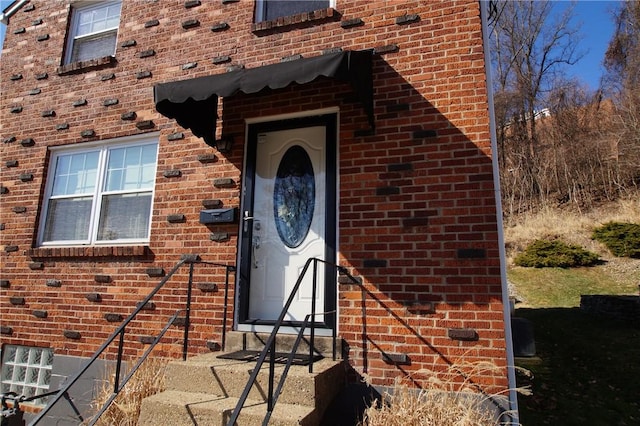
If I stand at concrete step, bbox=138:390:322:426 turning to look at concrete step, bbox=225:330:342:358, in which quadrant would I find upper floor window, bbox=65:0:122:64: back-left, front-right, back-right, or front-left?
front-left

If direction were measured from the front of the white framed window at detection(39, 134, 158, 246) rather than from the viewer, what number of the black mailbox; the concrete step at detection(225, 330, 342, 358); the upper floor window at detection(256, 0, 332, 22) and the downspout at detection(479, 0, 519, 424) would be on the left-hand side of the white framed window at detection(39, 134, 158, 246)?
4

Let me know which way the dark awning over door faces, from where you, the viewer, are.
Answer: facing the viewer and to the left of the viewer

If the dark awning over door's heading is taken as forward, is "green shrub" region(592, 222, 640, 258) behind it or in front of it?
behind

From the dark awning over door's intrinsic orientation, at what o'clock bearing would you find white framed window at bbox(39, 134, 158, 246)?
The white framed window is roughly at 3 o'clock from the dark awning over door.

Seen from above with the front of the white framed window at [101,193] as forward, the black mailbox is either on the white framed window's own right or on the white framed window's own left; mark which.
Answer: on the white framed window's own left

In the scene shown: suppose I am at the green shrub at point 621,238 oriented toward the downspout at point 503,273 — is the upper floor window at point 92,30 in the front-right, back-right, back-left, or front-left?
front-right

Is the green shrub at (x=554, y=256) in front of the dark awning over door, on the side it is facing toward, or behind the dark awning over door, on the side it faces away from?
behind

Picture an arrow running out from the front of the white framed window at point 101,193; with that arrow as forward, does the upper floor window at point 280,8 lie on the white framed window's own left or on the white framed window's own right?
on the white framed window's own left

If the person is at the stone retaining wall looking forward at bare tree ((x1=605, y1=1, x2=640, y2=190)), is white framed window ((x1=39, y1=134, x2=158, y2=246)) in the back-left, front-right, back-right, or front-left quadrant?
back-left

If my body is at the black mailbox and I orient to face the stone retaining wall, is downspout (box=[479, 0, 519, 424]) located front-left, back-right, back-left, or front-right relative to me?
front-right

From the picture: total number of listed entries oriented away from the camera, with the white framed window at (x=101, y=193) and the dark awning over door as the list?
0

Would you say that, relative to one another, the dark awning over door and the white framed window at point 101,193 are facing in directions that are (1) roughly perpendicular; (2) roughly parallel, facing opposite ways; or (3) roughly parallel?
roughly parallel

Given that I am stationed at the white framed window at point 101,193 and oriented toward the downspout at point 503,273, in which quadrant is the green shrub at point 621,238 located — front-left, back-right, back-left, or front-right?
front-left

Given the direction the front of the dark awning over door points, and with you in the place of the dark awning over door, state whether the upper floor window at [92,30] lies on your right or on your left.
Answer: on your right

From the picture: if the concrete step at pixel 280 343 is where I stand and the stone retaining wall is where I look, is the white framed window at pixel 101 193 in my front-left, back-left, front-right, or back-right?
back-left

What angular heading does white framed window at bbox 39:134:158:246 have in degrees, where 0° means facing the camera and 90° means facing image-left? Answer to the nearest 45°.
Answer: approximately 45°

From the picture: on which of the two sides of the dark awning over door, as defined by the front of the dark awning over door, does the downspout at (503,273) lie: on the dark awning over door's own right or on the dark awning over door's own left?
on the dark awning over door's own left

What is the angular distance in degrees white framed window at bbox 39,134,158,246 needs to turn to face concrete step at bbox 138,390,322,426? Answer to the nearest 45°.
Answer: approximately 45° to its left
